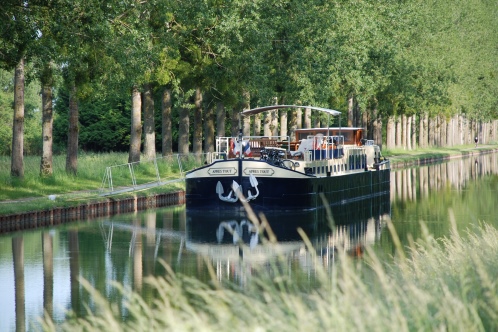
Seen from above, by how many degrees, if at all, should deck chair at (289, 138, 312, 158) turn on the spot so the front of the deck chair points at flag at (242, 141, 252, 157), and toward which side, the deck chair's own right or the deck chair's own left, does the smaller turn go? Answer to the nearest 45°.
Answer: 0° — it already faces it

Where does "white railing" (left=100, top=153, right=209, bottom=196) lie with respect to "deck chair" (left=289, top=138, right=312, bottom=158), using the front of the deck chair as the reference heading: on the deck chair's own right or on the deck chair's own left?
on the deck chair's own right

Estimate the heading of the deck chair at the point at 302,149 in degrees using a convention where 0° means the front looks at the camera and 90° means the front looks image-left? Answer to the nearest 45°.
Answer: approximately 45°
